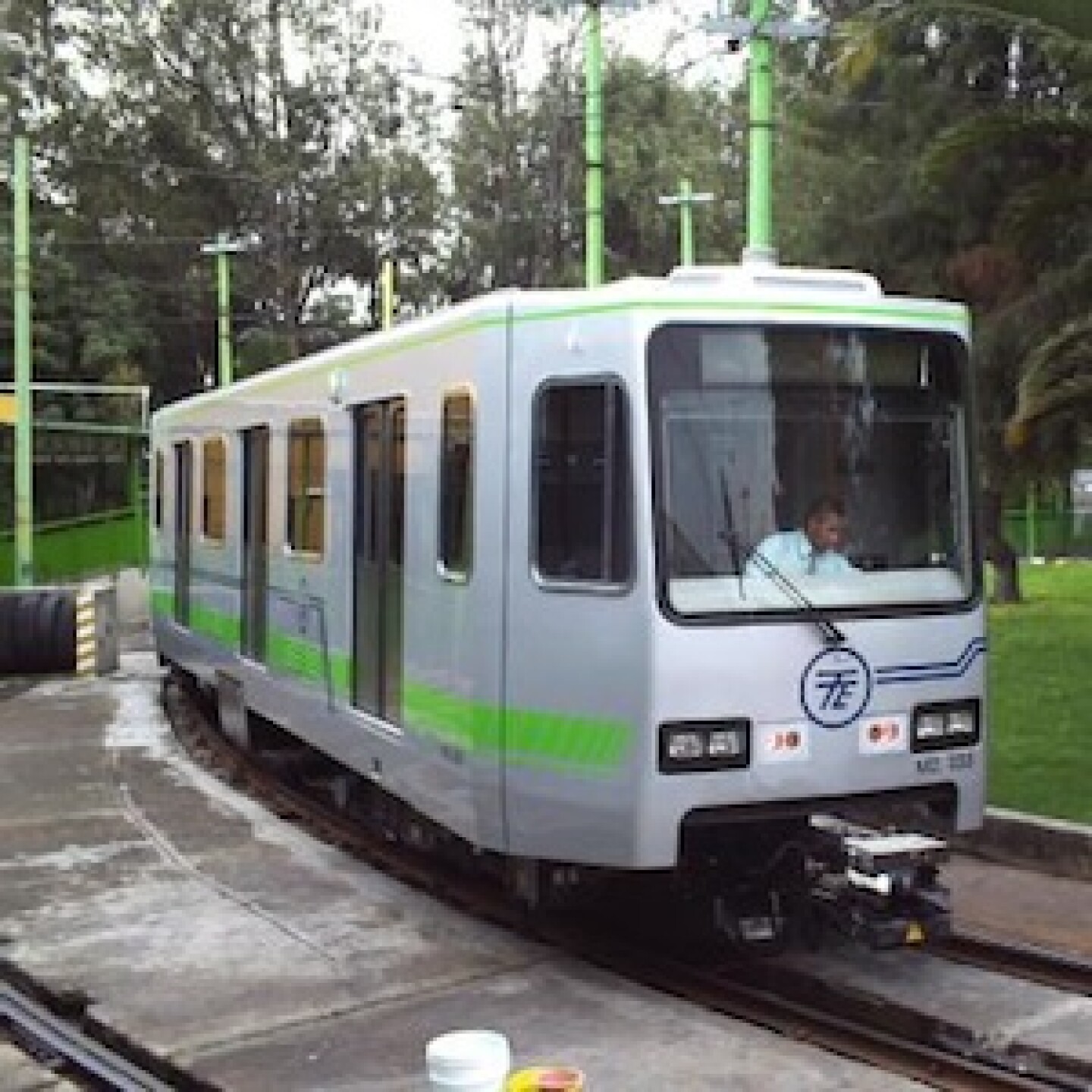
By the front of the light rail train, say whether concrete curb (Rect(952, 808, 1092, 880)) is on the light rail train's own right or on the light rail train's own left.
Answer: on the light rail train's own left

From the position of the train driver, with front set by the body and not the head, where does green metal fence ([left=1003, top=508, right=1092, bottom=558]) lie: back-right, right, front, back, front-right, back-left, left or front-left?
back-left

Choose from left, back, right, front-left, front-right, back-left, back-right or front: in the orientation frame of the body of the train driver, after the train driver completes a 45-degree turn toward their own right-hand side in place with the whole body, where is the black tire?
back-right

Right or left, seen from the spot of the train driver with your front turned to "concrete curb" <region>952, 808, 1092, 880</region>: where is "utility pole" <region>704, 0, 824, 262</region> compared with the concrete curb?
left

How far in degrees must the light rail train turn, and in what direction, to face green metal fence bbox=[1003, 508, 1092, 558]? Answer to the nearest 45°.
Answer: approximately 135° to its left

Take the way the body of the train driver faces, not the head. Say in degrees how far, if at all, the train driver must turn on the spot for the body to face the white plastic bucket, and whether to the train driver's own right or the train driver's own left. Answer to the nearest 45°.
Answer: approximately 45° to the train driver's own right

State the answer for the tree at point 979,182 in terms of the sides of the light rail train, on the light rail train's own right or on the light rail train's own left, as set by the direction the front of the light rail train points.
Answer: on the light rail train's own left

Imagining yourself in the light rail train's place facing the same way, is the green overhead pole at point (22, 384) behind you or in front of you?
behind

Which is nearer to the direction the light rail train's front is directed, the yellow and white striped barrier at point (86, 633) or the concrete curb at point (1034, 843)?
the concrete curb

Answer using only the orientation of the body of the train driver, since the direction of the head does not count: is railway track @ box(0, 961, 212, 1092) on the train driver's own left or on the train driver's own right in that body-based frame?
on the train driver's own right

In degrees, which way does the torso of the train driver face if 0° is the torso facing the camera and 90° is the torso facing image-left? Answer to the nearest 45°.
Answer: approximately 315°

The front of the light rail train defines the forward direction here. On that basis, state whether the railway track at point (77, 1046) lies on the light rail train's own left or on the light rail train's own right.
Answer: on the light rail train's own right

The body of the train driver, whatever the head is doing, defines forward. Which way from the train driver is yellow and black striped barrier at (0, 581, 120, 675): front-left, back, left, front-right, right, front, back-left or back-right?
back

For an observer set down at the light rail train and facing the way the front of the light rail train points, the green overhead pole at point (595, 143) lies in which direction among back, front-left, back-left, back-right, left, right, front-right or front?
back-left
